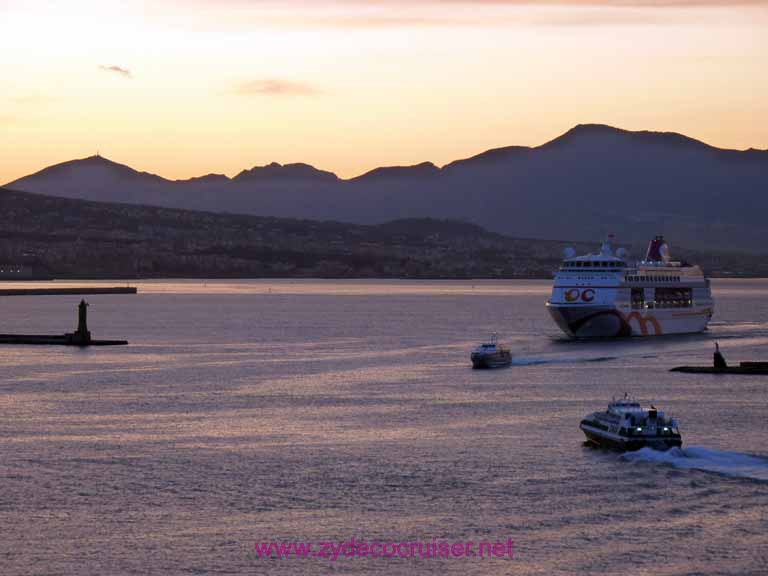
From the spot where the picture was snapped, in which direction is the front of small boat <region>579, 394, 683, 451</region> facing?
facing away from the viewer and to the left of the viewer
